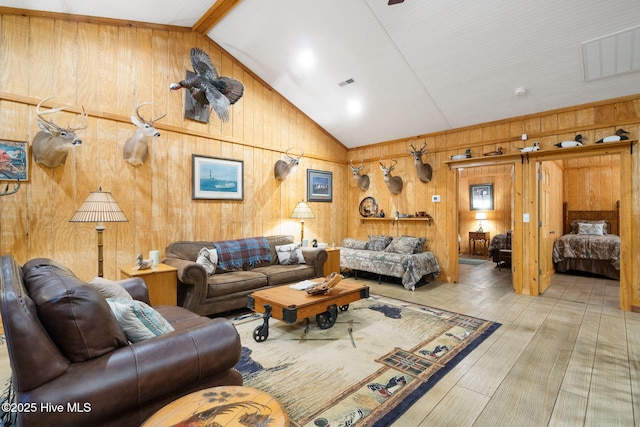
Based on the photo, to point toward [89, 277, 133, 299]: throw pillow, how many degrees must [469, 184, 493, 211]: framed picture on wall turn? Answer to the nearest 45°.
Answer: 0° — it already faces it

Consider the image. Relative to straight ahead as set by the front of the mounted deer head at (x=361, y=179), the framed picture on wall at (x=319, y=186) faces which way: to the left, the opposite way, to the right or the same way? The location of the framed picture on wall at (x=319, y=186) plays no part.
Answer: to the left

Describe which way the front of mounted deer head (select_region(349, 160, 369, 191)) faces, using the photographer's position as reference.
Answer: facing the viewer and to the left of the viewer

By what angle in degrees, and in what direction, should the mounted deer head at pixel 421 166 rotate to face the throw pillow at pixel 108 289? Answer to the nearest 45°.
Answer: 0° — it already faces it

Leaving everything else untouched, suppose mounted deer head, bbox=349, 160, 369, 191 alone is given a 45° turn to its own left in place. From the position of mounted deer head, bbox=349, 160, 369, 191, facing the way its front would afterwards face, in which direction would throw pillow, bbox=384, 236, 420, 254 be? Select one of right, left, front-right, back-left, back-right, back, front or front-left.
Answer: front-left

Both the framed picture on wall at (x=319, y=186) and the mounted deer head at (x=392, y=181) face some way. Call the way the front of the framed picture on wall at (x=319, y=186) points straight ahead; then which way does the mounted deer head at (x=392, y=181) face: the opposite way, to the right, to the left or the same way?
to the right

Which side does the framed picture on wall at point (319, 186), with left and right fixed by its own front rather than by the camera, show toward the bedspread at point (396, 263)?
front

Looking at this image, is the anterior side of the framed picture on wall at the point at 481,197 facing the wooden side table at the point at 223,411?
yes

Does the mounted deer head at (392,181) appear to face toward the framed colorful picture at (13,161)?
yes

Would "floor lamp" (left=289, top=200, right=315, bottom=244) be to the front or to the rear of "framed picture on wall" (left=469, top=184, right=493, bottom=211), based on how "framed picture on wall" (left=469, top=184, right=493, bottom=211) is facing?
to the front

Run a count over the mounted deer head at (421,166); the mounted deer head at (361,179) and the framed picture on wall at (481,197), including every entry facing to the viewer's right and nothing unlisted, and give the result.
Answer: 0

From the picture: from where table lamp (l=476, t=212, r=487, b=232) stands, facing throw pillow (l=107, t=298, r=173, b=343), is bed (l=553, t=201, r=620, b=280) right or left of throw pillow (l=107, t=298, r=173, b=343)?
left

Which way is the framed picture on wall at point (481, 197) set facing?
toward the camera

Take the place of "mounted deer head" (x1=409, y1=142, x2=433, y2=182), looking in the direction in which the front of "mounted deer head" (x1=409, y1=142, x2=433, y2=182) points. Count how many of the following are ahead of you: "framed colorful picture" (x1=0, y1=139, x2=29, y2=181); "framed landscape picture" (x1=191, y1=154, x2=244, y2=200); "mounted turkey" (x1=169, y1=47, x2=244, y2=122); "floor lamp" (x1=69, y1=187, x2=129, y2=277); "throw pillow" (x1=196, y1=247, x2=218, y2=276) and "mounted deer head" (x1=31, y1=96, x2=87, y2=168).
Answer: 6

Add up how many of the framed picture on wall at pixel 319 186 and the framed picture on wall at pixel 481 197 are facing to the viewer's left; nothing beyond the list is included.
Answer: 0

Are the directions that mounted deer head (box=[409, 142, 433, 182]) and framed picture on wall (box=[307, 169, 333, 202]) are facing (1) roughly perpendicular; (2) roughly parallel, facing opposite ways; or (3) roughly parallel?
roughly perpendicular
